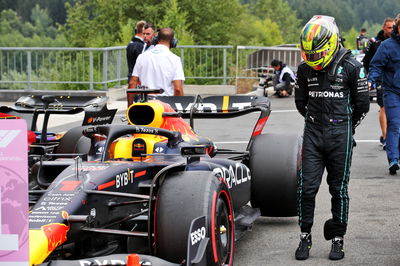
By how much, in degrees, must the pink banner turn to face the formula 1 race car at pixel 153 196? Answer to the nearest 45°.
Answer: approximately 135° to its left

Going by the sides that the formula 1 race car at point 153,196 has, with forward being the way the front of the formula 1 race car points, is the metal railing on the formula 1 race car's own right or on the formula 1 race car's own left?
on the formula 1 race car's own right

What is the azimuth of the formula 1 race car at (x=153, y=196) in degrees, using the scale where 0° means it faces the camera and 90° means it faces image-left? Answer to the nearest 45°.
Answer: approximately 45°

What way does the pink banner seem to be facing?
toward the camera

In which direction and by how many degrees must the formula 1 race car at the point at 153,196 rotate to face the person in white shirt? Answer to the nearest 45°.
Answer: approximately 135° to its right

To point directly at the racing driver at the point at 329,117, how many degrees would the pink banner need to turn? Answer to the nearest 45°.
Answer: approximately 135° to its left

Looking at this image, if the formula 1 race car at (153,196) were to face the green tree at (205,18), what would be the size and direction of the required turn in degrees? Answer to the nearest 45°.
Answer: approximately 135° to its right

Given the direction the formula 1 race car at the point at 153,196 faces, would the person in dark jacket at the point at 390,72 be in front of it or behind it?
behind
